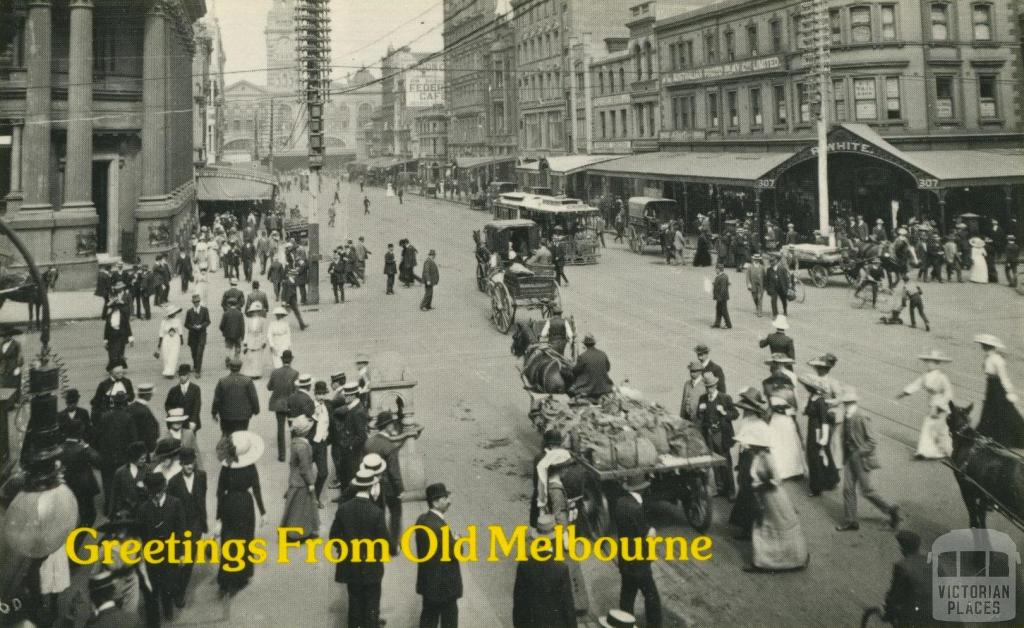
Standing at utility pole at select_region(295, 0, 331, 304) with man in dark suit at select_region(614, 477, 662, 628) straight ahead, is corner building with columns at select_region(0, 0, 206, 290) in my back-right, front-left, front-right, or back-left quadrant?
back-right

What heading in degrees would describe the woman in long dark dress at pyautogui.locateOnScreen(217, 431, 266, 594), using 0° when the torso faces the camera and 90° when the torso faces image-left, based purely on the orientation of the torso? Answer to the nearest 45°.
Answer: approximately 180°

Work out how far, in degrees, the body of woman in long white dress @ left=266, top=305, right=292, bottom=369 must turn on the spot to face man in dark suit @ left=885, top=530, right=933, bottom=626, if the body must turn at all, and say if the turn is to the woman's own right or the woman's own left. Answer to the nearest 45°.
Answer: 0° — they already face them

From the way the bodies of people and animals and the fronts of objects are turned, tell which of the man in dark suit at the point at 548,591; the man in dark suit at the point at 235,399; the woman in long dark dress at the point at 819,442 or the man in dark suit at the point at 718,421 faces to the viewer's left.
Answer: the woman in long dark dress

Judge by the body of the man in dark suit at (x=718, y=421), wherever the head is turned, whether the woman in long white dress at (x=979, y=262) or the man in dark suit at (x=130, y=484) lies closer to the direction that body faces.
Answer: the man in dark suit

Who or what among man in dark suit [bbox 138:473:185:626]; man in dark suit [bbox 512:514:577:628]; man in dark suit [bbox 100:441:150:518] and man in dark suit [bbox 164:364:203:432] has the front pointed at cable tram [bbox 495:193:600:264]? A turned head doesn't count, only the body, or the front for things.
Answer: man in dark suit [bbox 512:514:577:628]

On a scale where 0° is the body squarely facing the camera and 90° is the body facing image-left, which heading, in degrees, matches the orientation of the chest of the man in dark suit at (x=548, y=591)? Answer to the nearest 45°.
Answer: approximately 180°

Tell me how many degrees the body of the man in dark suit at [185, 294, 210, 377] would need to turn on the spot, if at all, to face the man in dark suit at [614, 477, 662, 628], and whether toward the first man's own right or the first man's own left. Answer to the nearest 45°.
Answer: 0° — they already face them
